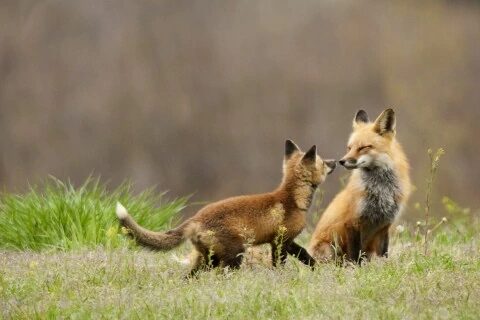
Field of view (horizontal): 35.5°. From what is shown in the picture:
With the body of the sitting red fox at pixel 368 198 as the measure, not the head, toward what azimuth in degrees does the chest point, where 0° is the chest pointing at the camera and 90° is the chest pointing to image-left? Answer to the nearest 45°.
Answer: approximately 315°

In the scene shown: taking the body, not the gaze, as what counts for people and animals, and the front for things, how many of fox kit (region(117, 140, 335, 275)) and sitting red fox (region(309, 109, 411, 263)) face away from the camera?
0

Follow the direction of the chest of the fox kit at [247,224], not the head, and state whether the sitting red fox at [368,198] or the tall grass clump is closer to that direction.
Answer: the sitting red fox

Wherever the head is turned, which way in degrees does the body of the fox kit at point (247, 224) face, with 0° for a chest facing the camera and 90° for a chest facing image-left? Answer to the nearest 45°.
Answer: approximately 270°

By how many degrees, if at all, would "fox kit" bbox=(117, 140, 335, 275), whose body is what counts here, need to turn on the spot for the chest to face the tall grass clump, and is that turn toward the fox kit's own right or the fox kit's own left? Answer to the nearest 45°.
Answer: approximately 135° to the fox kit's own left

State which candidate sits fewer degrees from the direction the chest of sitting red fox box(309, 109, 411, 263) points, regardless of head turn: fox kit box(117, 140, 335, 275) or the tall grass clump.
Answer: the fox kit

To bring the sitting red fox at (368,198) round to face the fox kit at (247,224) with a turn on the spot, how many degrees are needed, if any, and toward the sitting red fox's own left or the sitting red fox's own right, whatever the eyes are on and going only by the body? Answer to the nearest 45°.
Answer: approximately 90° to the sitting red fox's own right

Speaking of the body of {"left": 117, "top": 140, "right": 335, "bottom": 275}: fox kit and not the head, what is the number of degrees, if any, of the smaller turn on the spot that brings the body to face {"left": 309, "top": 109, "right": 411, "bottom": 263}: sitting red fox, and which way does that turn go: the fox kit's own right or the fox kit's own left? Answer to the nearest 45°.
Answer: approximately 45° to the fox kit's own left
